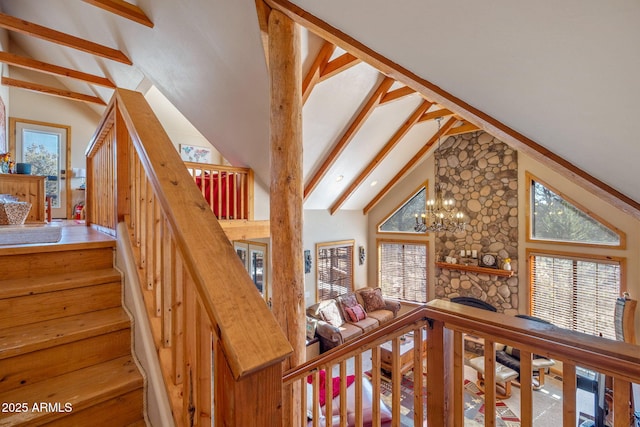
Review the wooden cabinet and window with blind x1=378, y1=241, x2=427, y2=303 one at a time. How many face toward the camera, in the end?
2

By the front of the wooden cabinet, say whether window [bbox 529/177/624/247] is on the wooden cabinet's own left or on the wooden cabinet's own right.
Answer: on the wooden cabinet's own left

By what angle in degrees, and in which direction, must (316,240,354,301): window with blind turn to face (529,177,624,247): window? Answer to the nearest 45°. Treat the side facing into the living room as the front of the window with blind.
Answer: approximately 45° to its left

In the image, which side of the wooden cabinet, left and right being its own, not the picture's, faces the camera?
front

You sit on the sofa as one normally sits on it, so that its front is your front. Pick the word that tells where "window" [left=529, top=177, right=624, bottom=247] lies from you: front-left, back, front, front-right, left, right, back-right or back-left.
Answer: front-left

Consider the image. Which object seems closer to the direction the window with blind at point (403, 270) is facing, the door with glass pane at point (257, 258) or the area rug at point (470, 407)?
the area rug

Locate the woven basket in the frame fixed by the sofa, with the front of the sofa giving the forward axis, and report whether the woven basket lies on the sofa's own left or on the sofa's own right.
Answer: on the sofa's own right

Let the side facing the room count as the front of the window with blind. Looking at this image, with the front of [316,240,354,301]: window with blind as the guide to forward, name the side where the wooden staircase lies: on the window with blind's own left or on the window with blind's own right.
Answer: on the window with blind's own right

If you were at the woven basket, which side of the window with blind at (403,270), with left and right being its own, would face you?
front

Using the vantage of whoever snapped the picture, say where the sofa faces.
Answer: facing the viewer and to the right of the viewer

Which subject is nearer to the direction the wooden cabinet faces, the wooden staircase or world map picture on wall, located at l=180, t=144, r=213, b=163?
the wooden staircase
